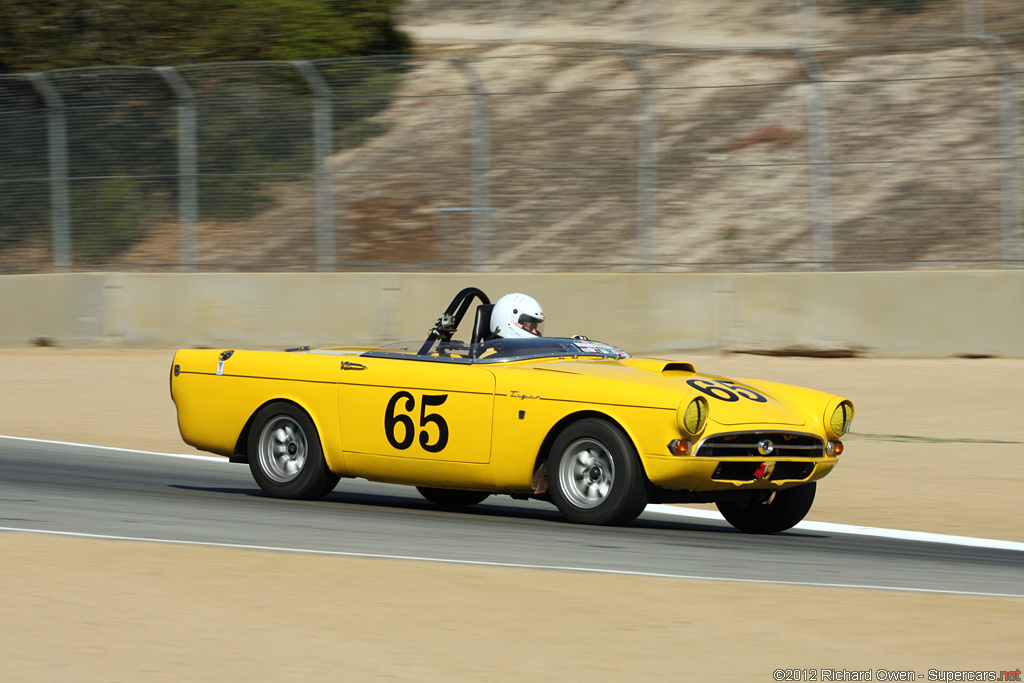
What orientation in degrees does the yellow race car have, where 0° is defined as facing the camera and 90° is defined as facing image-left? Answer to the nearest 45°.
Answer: approximately 315°

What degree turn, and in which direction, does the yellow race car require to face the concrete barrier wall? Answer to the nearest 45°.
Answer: approximately 135° to its left

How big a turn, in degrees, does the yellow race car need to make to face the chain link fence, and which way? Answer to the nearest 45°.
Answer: approximately 135° to its left
